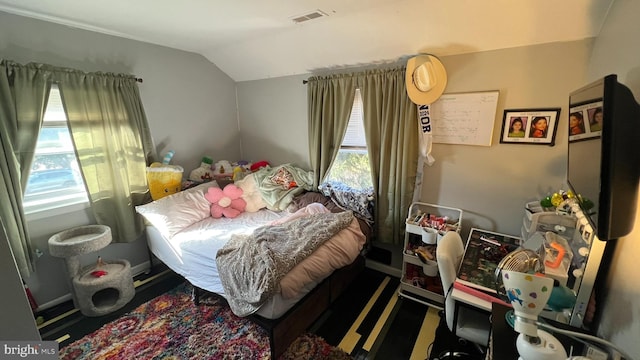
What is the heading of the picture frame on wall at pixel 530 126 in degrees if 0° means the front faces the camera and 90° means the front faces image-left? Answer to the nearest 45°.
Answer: approximately 0°

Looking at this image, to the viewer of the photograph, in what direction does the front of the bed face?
facing the viewer and to the right of the viewer

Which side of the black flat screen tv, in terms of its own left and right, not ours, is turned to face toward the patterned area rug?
front

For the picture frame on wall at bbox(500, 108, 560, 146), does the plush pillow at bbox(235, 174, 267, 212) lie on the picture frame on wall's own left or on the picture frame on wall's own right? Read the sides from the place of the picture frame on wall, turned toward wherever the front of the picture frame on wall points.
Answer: on the picture frame on wall's own right

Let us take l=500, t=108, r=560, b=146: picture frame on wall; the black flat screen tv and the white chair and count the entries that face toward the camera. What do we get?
1

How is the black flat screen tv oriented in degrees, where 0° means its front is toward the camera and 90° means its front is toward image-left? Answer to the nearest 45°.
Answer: approximately 90°

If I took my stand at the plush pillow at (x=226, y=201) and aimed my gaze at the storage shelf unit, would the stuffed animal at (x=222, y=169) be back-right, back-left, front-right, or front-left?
back-left

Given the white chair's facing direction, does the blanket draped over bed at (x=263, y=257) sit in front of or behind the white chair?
behind

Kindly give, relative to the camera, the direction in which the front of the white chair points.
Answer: facing to the right of the viewer

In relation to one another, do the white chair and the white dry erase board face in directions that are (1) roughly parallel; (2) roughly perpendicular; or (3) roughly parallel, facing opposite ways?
roughly perpendicular

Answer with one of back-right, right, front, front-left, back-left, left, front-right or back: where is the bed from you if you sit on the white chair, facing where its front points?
back

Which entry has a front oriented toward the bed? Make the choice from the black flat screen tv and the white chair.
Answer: the black flat screen tv

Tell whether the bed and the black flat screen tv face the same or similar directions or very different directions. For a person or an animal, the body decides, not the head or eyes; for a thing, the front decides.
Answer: very different directions
